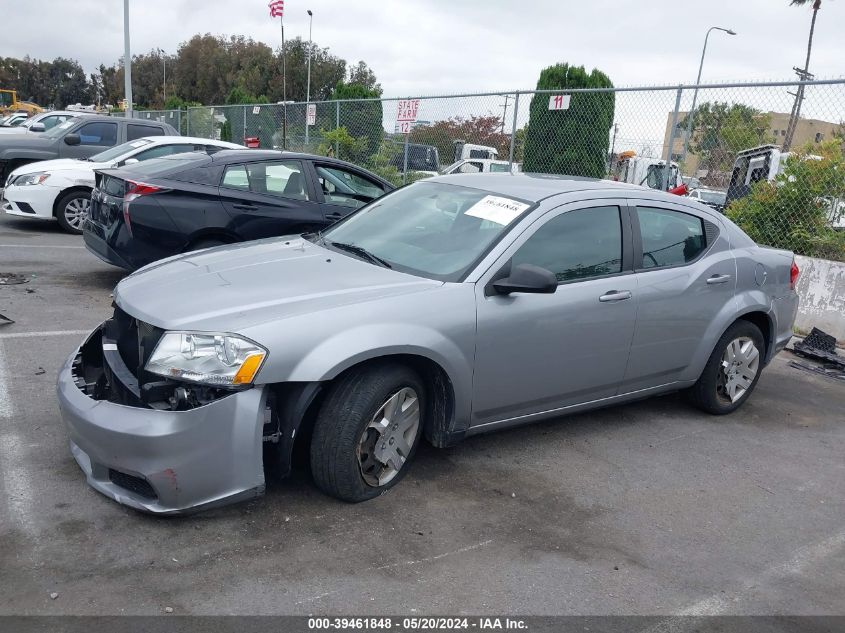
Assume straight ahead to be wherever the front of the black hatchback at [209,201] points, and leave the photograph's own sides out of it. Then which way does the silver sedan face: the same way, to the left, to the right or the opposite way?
the opposite way

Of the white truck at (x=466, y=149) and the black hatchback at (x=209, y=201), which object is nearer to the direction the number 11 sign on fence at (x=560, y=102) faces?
the black hatchback

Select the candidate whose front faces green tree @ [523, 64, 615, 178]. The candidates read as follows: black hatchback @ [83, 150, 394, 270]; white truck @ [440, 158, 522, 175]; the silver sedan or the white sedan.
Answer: the black hatchback

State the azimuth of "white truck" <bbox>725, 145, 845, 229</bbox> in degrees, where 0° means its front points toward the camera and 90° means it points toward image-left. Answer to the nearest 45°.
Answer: approximately 45°

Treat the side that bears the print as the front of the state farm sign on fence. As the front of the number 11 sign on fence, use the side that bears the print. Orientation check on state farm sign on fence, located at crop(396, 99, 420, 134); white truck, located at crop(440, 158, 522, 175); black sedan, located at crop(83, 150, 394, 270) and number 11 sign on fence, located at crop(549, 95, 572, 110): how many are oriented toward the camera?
2

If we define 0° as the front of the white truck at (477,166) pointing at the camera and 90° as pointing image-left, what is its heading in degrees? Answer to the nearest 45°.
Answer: approximately 90°

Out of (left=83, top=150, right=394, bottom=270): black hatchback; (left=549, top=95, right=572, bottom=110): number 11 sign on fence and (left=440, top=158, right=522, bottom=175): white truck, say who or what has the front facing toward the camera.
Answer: the number 11 sign on fence

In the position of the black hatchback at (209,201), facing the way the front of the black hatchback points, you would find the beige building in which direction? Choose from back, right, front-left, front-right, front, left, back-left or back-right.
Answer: front-right

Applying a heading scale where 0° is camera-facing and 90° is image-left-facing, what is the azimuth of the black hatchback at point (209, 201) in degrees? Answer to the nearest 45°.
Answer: approximately 225°

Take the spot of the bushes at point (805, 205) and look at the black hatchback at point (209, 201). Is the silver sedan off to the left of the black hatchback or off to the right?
left
